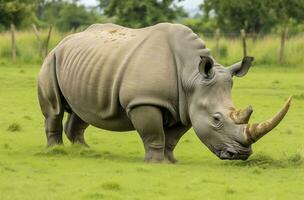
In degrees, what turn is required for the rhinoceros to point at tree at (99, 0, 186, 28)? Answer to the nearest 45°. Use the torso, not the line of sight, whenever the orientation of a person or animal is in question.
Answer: approximately 135° to its left

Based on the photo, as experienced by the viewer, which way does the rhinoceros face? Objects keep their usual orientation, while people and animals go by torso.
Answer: facing the viewer and to the right of the viewer

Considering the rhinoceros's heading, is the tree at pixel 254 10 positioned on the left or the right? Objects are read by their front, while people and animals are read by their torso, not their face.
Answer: on its left

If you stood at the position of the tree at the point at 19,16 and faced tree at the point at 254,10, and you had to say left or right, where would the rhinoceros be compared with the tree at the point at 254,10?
right

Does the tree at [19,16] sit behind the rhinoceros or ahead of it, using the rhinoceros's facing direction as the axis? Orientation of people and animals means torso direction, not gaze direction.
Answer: behind

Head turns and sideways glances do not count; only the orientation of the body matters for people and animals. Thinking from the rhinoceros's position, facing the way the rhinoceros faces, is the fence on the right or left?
on its left
